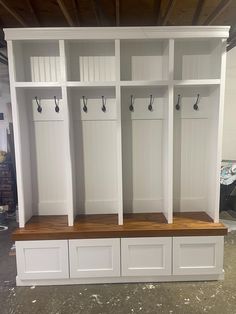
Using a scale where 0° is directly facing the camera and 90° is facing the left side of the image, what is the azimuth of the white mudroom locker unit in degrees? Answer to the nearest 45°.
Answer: approximately 0°
